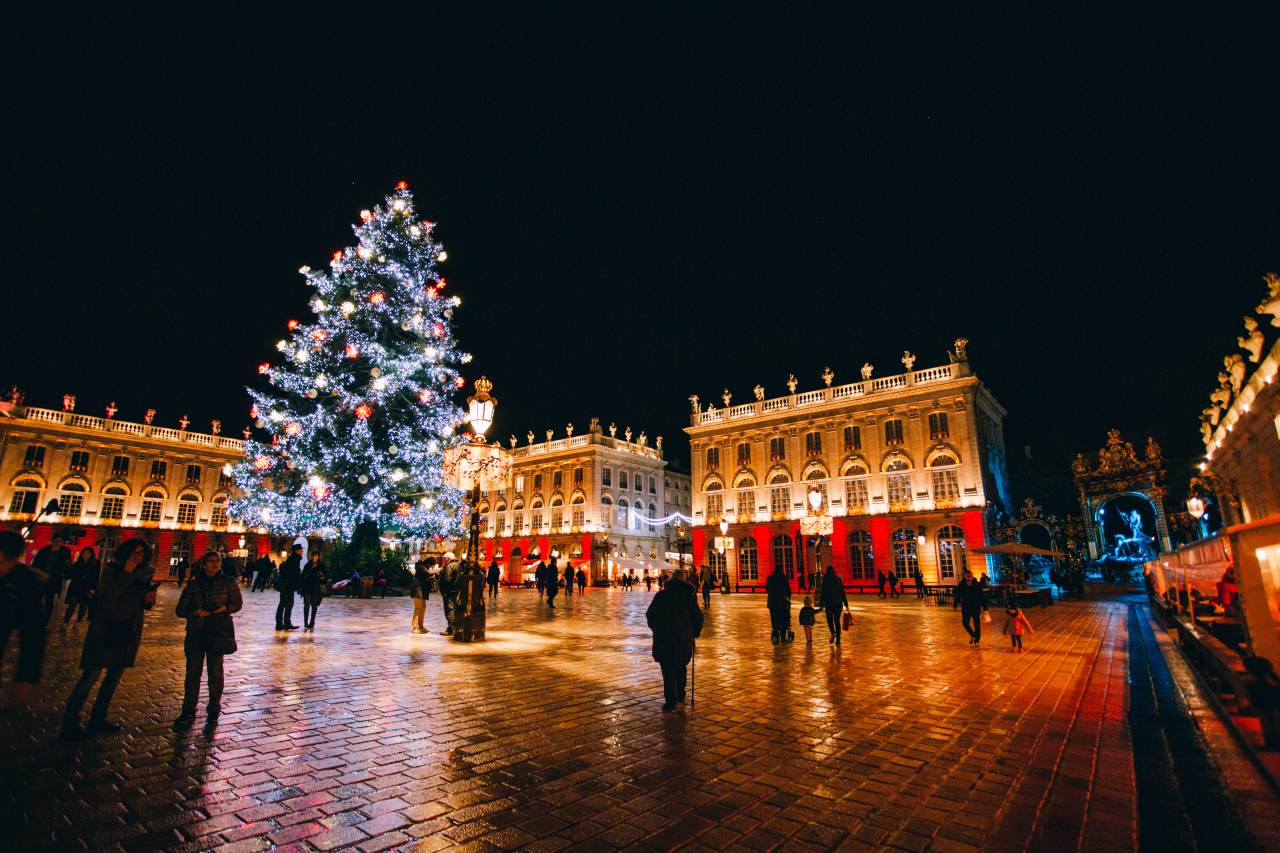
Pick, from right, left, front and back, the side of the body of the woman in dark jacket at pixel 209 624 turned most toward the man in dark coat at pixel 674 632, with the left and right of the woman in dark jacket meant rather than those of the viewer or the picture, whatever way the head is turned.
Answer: left

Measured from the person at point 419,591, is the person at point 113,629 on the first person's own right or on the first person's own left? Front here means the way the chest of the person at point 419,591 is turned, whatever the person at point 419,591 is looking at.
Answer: on the first person's own right

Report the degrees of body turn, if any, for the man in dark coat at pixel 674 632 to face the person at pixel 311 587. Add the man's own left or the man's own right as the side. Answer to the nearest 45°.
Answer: approximately 45° to the man's own left

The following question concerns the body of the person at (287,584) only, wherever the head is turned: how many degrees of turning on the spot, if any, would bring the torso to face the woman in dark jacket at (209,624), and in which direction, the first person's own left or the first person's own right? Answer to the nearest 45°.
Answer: approximately 90° to the first person's own right

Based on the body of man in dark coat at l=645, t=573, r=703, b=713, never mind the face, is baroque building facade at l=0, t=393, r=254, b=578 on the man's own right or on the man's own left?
on the man's own left

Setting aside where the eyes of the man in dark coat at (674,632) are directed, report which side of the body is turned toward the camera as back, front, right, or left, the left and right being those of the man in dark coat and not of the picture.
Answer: back

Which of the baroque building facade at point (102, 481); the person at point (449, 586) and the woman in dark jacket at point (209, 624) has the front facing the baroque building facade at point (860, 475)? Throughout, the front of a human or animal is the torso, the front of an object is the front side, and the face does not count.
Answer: the baroque building facade at point (102, 481)
